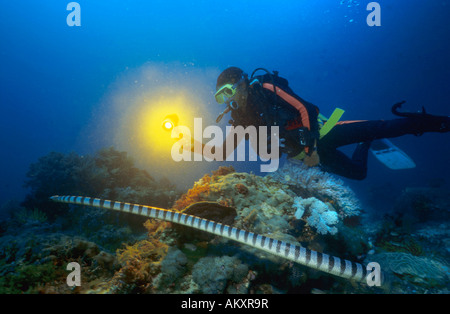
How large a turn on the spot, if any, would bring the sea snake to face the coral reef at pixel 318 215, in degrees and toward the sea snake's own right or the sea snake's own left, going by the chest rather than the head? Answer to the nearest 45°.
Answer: approximately 135° to the sea snake's own right

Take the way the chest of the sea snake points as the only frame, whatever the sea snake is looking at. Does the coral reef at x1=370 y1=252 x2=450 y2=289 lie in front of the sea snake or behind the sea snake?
behind

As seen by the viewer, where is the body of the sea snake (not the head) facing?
to the viewer's left

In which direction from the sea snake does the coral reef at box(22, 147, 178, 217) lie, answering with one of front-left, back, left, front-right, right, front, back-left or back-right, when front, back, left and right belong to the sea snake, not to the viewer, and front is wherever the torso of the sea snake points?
front-right

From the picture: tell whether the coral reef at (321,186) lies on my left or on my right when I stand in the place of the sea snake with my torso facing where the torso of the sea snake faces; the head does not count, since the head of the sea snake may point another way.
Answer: on my right

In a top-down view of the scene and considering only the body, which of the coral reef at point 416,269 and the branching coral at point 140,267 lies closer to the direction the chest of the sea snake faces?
the branching coral
